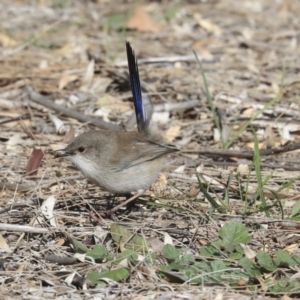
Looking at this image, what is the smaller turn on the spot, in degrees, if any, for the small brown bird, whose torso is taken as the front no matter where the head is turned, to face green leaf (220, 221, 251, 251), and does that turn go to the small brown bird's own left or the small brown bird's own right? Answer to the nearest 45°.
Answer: approximately 135° to the small brown bird's own left

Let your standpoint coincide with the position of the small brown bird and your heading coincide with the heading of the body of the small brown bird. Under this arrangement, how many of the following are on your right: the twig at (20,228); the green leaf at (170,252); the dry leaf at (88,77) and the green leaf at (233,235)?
1

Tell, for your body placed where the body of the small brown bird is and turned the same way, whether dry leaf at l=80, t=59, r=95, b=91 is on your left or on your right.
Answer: on your right

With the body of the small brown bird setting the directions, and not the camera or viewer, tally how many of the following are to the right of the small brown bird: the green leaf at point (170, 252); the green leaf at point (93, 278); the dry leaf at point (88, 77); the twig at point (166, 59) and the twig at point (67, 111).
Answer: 3

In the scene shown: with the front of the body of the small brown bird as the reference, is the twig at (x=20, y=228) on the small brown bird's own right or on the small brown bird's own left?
on the small brown bird's own left

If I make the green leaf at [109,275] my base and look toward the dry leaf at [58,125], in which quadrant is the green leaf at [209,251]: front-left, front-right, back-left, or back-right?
front-right

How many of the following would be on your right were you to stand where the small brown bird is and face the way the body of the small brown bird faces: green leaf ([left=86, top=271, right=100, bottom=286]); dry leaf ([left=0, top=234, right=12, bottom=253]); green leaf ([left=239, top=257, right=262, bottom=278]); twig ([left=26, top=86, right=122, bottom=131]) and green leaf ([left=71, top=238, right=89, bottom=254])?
1

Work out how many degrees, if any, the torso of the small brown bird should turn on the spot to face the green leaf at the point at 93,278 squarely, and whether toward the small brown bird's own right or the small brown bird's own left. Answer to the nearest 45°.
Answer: approximately 90° to the small brown bird's own left

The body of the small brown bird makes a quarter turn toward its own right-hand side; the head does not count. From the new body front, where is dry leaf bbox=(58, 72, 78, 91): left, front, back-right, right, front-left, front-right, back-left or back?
front

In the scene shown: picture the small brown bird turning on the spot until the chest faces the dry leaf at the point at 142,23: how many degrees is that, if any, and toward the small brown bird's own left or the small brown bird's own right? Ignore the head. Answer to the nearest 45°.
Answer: approximately 90° to the small brown bird's own right

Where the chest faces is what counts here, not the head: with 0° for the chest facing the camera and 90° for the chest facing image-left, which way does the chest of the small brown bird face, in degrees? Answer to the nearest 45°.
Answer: approximately 90°

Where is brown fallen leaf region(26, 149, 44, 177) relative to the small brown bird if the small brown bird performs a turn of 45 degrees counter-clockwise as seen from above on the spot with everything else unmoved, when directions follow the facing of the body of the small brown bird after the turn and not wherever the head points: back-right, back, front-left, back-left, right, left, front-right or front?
right

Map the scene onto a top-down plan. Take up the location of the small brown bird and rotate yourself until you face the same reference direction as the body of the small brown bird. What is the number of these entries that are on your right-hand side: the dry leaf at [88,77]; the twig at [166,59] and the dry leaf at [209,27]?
3

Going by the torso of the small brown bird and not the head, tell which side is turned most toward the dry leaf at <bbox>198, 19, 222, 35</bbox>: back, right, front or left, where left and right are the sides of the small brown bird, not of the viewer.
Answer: right
